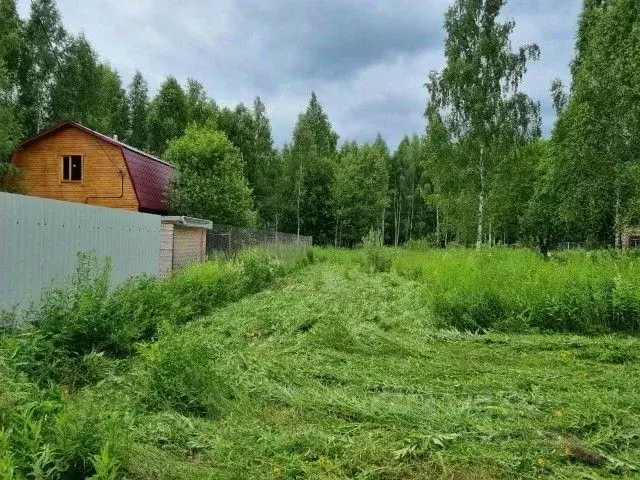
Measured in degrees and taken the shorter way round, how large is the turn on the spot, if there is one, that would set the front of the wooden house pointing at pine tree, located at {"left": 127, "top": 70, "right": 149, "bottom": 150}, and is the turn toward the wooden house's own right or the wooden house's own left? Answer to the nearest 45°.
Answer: approximately 180°

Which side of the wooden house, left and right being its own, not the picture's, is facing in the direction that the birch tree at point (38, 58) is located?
back

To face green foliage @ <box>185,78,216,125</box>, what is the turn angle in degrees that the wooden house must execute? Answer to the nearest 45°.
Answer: approximately 135° to its left

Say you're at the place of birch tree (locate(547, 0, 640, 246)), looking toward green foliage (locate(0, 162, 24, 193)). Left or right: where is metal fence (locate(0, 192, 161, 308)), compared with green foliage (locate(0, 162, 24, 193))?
left

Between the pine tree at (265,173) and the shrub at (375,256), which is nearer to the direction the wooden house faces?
the shrub

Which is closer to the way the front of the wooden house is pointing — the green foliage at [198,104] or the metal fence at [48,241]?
the metal fence

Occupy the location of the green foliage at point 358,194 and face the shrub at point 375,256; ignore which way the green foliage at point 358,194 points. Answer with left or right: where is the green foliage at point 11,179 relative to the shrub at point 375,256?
right

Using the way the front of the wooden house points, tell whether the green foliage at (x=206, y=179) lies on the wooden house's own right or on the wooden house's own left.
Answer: on the wooden house's own left

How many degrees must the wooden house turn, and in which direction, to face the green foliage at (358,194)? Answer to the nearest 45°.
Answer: approximately 135° to its left

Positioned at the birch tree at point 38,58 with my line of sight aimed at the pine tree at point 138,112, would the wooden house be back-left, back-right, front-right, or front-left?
back-right

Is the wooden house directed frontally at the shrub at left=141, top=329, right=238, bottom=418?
yes

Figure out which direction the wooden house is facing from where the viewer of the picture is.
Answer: facing the viewer
